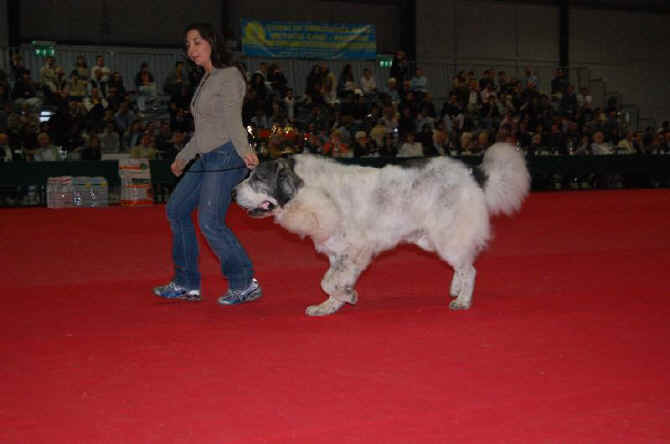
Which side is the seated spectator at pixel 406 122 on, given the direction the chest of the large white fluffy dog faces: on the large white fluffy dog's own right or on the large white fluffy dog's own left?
on the large white fluffy dog's own right

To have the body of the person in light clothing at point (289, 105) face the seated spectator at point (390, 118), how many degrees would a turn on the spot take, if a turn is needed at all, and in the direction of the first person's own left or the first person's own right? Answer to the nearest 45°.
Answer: approximately 90° to the first person's own left

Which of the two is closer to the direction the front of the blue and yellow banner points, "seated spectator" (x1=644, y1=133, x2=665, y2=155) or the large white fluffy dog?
the large white fluffy dog

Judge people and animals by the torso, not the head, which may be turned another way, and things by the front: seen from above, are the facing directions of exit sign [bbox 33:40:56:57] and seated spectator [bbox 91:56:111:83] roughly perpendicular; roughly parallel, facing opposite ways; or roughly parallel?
roughly parallel

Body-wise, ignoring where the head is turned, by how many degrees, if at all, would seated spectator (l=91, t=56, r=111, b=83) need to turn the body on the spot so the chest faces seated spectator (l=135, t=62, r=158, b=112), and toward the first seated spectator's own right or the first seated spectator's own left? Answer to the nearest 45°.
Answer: approximately 90° to the first seated spectator's own left

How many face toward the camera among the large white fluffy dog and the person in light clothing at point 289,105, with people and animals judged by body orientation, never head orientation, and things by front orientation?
1

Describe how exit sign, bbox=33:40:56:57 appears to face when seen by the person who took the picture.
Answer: facing the viewer

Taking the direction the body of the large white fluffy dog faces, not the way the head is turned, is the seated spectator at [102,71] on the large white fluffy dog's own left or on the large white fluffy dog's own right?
on the large white fluffy dog's own right

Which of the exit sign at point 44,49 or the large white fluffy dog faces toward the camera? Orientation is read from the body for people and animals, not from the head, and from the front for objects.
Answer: the exit sign

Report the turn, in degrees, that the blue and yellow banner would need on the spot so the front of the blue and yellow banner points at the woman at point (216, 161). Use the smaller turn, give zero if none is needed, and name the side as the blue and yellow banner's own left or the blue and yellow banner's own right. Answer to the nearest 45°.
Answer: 0° — it already faces them

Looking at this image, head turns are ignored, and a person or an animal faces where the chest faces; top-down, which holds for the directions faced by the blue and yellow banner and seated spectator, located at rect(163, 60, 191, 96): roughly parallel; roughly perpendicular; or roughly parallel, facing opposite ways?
roughly parallel

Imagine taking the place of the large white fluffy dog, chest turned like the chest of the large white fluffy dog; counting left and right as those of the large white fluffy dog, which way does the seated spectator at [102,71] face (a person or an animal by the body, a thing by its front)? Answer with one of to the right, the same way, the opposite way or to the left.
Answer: to the left

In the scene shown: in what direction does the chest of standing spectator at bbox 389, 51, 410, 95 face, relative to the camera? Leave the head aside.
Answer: toward the camera

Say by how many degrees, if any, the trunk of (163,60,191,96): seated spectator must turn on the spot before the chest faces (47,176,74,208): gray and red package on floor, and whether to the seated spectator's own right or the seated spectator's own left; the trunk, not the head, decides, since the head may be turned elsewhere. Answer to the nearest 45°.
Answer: approximately 45° to the seated spectator's own right

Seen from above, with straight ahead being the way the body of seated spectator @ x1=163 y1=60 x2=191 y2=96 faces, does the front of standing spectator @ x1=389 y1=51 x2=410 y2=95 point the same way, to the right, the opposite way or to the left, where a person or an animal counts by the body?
the same way

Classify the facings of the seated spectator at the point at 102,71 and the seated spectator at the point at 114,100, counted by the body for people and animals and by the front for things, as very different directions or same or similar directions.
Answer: same or similar directions

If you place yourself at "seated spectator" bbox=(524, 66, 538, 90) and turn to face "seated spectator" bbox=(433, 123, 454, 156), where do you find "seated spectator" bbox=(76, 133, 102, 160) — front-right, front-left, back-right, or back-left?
front-right

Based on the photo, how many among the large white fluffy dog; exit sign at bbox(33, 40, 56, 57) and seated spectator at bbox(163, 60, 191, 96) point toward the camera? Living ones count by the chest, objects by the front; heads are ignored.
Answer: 2

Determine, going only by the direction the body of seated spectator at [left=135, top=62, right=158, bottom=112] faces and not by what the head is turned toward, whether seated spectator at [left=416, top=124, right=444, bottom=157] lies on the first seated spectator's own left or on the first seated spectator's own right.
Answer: on the first seated spectator's own left

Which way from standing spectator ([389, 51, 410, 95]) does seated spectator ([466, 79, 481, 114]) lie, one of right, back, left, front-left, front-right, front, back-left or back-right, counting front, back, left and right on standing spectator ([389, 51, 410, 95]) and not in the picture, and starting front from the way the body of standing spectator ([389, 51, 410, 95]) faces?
left

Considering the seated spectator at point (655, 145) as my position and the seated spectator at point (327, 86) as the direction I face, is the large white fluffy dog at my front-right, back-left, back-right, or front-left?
front-left

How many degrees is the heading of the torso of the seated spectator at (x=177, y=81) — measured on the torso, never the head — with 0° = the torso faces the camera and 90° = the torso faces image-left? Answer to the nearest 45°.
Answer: approximately 0°
